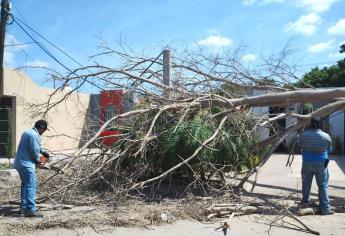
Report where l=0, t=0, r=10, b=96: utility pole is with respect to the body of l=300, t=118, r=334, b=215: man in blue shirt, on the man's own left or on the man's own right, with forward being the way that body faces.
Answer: on the man's own left

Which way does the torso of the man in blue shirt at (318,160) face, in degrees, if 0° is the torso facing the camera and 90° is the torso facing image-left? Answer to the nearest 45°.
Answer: approximately 180°

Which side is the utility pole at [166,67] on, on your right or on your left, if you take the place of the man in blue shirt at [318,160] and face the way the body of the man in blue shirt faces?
on your left

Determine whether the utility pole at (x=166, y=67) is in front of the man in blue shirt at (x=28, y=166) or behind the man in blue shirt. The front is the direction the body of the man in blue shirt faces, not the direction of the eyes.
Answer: in front

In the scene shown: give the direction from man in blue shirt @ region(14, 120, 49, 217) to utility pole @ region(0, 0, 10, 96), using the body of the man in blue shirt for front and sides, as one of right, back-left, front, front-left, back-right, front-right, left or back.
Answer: left

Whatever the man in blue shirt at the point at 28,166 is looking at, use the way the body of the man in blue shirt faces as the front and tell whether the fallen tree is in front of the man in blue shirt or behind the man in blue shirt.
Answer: in front

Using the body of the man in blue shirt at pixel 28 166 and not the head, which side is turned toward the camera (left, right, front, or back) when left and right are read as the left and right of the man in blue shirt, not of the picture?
right

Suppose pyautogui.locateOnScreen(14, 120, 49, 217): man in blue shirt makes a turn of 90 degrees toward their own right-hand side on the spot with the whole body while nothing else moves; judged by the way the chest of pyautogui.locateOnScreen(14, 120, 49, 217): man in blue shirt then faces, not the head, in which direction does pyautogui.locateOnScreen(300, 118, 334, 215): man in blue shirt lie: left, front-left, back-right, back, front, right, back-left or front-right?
left
